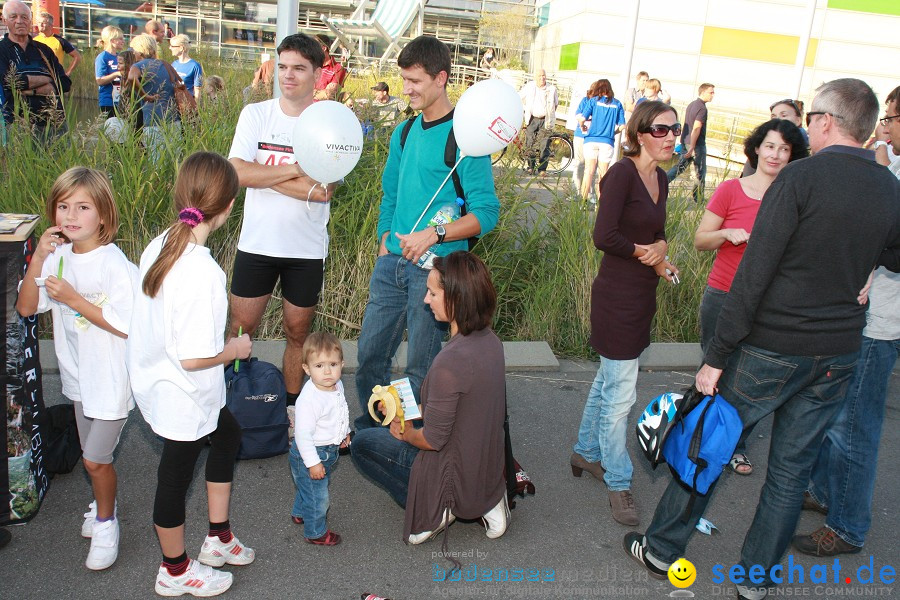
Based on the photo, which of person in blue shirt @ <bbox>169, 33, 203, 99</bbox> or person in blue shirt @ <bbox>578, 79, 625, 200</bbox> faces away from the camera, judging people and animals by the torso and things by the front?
person in blue shirt @ <bbox>578, 79, 625, 200</bbox>

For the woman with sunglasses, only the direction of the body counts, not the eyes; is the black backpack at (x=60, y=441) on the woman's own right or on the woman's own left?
on the woman's own right

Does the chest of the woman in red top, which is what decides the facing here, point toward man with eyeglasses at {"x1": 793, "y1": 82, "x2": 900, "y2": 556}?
yes

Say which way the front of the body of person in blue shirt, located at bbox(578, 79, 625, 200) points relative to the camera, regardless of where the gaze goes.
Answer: away from the camera

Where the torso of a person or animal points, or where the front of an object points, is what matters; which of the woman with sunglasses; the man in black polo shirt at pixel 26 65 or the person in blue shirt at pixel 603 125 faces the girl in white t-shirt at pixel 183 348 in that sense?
the man in black polo shirt

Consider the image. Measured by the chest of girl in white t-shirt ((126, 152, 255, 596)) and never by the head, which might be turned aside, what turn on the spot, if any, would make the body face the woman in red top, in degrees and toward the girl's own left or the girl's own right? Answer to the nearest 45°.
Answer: approximately 45° to the girl's own right

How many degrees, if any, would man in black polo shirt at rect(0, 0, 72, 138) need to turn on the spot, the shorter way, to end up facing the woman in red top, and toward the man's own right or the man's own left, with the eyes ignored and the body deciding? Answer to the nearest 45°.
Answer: approximately 45° to the man's own left

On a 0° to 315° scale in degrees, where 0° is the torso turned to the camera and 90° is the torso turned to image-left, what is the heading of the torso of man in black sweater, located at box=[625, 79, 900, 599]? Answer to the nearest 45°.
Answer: approximately 135°

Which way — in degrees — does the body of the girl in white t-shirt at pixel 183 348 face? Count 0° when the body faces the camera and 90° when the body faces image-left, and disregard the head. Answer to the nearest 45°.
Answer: approximately 225°

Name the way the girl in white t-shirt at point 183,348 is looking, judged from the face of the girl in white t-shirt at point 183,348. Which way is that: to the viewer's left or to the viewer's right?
to the viewer's right

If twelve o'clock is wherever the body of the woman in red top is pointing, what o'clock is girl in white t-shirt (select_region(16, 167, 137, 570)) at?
The girl in white t-shirt is roughly at 3 o'clock from the woman in red top.

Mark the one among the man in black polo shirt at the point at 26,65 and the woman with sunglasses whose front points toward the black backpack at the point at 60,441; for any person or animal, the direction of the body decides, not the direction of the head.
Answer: the man in black polo shirt
